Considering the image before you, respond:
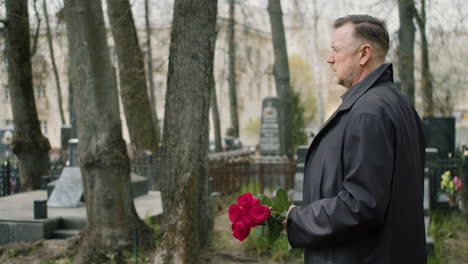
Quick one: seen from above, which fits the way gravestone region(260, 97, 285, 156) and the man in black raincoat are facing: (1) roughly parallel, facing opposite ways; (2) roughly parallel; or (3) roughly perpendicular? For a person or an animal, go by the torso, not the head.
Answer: roughly perpendicular

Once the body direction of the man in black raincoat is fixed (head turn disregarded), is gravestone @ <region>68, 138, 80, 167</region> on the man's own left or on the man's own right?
on the man's own right

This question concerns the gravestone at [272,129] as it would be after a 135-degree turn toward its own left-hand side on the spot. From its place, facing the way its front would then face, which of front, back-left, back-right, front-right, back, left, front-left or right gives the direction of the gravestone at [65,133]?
back-left

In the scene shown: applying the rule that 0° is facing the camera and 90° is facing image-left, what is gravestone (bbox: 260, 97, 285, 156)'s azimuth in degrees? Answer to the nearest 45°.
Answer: approximately 0°

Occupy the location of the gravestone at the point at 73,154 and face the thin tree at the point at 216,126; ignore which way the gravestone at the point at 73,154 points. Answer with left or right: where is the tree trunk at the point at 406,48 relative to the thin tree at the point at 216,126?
right

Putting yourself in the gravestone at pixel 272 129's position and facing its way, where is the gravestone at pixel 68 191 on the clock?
the gravestone at pixel 68 191 is roughly at 1 o'clock from the gravestone at pixel 272 129.

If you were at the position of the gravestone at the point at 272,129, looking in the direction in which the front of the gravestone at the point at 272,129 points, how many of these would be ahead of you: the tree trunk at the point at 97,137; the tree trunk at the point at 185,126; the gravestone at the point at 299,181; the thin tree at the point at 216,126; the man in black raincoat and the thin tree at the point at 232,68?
4

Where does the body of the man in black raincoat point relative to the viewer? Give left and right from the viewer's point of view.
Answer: facing to the left of the viewer

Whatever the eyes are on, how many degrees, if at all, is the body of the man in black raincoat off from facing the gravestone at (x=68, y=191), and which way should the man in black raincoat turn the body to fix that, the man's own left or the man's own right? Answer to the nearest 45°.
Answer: approximately 45° to the man's own right

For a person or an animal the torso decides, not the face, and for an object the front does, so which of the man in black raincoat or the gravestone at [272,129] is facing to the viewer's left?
the man in black raincoat

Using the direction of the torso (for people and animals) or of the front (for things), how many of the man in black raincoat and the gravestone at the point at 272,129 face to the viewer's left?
1

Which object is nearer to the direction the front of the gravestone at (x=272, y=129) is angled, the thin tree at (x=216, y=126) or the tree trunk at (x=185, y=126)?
the tree trunk

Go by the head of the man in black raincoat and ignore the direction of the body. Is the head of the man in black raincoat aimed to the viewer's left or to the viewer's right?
to the viewer's left

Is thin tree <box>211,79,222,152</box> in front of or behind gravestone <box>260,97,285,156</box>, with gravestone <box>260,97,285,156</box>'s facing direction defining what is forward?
behind

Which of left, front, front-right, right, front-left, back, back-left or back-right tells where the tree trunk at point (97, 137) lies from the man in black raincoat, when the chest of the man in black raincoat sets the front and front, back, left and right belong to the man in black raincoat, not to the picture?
front-right
